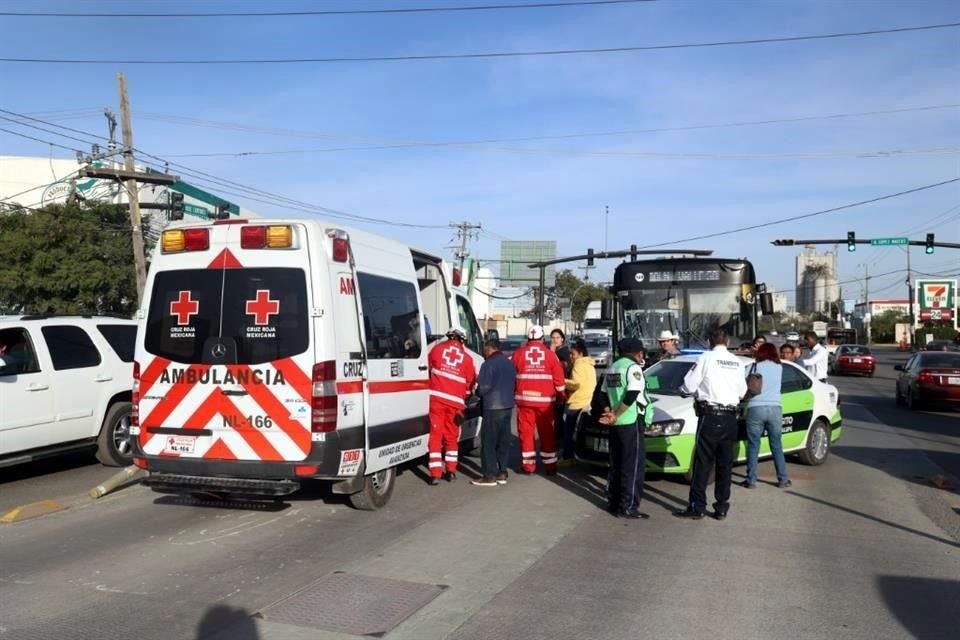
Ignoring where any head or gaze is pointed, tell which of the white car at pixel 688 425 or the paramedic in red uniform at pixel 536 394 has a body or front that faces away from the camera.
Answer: the paramedic in red uniform

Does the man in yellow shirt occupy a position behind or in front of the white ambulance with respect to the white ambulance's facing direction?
in front

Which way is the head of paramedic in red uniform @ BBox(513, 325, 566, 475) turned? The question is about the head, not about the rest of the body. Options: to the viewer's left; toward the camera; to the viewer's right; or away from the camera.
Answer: away from the camera

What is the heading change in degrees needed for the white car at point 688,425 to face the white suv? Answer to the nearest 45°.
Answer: approximately 45° to its right

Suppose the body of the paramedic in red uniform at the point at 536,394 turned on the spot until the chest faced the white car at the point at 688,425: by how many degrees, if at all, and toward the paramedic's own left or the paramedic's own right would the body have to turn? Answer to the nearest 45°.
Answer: approximately 90° to the paramedic's own right

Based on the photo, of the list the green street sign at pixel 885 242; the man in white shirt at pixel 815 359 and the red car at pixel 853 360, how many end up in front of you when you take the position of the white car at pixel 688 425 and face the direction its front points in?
0

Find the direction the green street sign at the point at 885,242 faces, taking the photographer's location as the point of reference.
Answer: facing the viewer

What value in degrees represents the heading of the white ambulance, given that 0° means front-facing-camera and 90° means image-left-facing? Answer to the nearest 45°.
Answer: approximately 225°

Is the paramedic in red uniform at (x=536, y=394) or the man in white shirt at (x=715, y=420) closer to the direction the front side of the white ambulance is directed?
the paramedic in red uniform

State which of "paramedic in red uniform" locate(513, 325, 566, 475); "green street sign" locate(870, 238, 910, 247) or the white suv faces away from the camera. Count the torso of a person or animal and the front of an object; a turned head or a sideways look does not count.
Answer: the paramedic in red uniform

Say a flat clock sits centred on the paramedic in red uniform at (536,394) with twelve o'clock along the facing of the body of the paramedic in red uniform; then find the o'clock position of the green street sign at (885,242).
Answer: The green street sign is roughly at 1 o'clock from the paramedic in red uniform.

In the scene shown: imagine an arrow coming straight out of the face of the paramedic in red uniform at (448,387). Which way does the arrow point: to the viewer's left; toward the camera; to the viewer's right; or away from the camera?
away from the camera

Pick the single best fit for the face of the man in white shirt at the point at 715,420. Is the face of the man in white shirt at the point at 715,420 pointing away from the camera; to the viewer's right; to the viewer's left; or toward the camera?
away from the camera

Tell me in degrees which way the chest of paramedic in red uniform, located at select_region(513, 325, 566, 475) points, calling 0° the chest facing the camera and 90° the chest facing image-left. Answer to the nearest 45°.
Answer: approximately 180°

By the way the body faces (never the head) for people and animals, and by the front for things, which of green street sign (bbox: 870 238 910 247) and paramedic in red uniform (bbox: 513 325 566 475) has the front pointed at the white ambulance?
the green street sign

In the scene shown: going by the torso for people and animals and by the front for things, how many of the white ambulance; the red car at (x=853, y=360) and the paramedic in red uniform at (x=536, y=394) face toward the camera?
0

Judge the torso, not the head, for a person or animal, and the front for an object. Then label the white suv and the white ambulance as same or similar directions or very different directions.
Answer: very different directions
